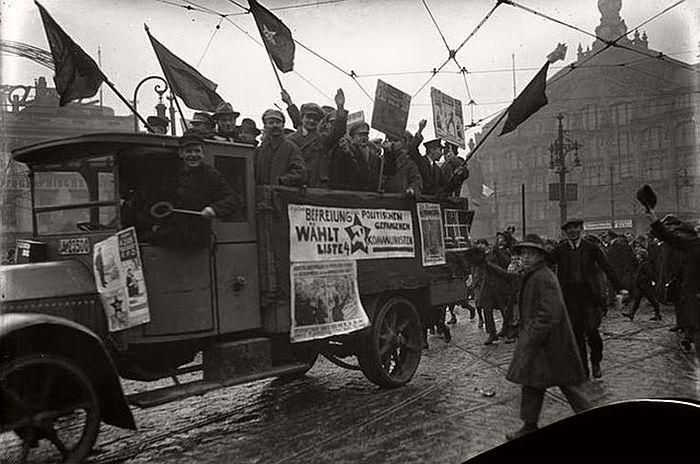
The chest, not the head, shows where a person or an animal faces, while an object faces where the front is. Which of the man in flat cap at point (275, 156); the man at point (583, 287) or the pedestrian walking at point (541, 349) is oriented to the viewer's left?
the pedestrian walking

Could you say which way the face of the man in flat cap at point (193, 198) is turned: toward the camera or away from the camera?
toward the camera

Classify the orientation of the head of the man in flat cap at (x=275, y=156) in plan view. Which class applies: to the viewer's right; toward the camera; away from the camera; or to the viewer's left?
toward the camera

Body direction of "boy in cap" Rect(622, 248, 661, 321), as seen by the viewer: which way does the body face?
to the viewer's left

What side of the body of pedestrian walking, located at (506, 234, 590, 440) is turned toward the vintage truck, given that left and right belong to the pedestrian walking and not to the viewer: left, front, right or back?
front

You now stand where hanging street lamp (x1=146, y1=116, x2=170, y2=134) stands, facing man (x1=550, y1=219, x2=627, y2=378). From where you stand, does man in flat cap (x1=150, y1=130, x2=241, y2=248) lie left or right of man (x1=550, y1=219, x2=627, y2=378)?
right

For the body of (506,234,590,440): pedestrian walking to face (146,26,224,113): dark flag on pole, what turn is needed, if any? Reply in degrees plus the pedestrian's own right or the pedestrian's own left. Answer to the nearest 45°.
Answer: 0° — they already face it

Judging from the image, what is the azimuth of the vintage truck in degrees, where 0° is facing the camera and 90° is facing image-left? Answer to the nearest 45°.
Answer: approximately 45°

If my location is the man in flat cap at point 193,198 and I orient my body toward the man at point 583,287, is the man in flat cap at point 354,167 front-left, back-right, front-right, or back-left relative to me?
front-left

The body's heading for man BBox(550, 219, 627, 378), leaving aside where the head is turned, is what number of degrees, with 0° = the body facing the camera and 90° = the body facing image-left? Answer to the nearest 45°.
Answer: approximately 0°

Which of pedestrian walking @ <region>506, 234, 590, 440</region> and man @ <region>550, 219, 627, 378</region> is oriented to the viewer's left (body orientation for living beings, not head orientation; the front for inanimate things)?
the pedestrian walking

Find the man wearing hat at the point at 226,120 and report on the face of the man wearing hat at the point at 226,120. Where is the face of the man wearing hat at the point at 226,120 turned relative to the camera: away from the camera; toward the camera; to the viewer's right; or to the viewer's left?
toward the camera

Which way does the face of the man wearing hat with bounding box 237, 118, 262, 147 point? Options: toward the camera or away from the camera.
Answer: toward the camera

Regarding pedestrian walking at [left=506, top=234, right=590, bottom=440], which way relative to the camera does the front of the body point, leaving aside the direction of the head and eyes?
to the viewer's left
